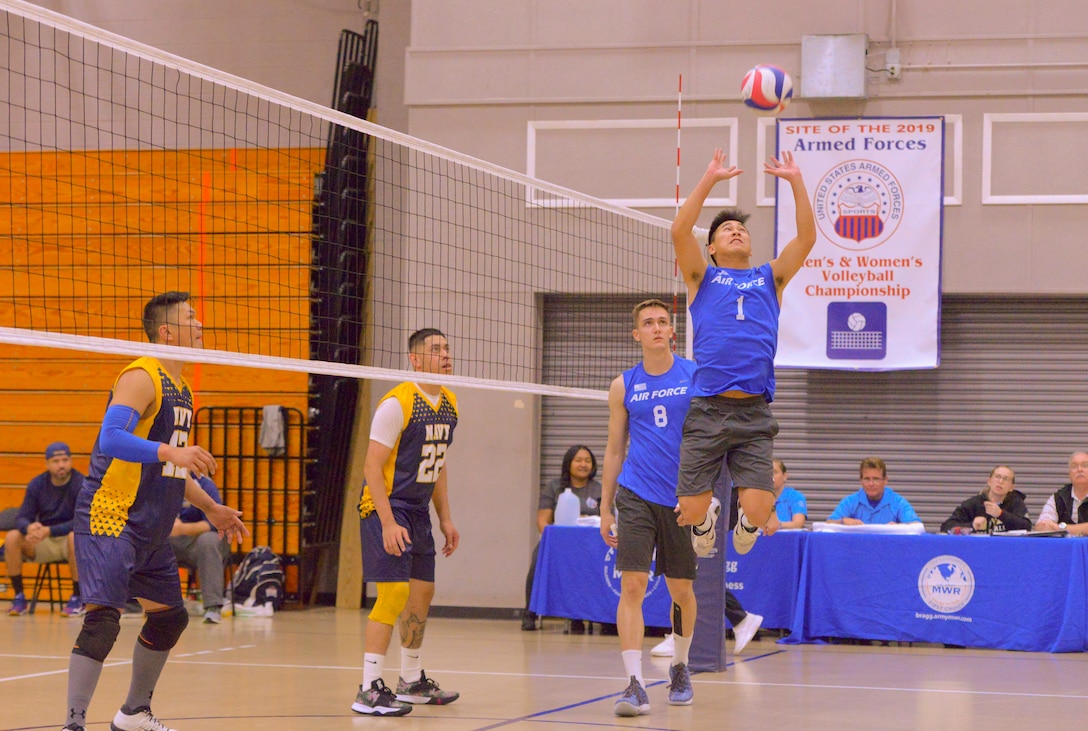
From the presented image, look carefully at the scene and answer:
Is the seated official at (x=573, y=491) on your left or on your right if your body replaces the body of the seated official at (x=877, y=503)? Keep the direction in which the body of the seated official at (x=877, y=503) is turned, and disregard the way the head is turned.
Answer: on your right

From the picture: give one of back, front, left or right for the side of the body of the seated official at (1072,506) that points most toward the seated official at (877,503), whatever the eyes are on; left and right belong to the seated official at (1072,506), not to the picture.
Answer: right

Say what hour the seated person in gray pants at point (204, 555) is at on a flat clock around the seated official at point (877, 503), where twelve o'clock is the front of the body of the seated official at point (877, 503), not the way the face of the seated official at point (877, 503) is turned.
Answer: the seated person in gray pants at point (204, 555) is roughly at 3 o'clock from the seated official at point (877, 503).

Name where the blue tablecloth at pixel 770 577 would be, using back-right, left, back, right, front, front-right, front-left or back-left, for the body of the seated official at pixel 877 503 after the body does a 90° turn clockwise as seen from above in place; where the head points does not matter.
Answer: front-left

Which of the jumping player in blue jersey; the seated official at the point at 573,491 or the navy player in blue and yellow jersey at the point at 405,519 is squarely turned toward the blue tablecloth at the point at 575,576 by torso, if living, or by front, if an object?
the seated official

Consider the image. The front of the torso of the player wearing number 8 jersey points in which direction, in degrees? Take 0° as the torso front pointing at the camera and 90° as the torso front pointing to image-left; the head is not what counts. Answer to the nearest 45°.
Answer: approximately 0°

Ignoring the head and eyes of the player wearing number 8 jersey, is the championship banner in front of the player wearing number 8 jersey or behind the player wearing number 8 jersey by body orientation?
behind

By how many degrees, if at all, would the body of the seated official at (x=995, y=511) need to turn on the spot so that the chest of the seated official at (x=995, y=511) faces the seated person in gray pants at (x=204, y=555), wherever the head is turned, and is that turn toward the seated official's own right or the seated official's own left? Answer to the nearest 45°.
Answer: approximately 90° to the seated official's own right

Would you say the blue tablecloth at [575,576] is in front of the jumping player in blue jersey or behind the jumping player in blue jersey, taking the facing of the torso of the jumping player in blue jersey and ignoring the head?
behind

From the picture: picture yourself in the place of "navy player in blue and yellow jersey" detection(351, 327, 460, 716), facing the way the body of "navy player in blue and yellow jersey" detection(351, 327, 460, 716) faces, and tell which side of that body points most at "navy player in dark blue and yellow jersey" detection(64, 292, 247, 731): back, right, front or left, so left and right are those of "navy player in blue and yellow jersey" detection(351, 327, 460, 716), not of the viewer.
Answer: right

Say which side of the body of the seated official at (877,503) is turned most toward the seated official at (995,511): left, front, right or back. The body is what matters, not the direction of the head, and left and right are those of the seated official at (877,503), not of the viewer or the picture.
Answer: left

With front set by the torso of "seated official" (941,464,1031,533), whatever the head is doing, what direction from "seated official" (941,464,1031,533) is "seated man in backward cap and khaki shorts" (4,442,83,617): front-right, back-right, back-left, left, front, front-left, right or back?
right
